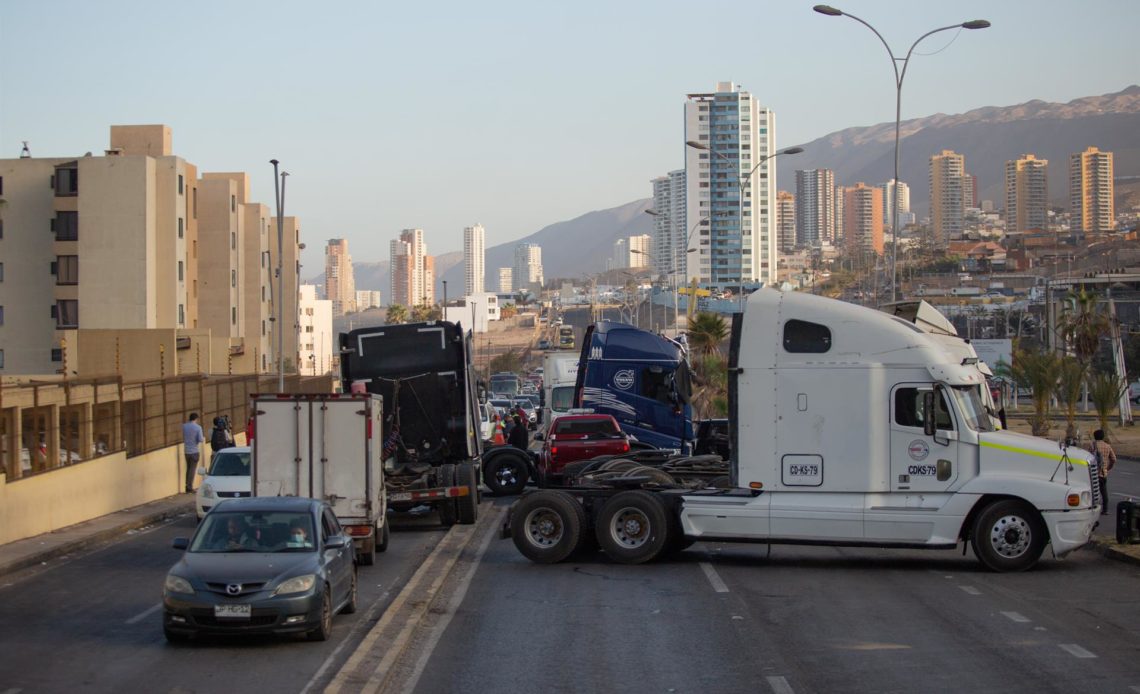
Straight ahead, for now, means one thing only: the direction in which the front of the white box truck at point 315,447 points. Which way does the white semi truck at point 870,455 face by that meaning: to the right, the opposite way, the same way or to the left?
to the right

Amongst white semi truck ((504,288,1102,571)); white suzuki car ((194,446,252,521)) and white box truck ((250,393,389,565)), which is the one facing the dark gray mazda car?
the white suzuki car

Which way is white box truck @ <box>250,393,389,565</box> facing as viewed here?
away from the camera

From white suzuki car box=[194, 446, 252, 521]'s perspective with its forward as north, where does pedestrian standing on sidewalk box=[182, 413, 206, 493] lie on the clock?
The pedestrian standing on sidewalk is roughly at 6 o'clock from the white suzuki car.

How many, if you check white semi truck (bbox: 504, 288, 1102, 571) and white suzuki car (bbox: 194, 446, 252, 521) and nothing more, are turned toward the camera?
1

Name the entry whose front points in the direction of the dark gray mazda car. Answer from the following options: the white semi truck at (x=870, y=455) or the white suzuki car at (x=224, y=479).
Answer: the white suzuki car

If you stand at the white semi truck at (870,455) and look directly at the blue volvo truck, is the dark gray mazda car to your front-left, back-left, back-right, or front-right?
back-left

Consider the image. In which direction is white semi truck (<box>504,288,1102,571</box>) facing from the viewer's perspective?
to the viewer's right

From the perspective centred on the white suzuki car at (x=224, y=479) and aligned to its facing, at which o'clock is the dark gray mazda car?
The dark gray mazda car is roughly at 12 o'clock from the white suzuki car.

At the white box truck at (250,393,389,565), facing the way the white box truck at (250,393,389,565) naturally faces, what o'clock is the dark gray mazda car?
The dark gray mazda car is roughly at 6 o'clock from the white box truck.

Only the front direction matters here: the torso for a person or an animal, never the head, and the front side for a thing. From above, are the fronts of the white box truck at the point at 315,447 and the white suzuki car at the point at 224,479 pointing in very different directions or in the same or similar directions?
very different directions

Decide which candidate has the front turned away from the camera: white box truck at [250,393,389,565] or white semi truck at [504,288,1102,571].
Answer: the white box truck
